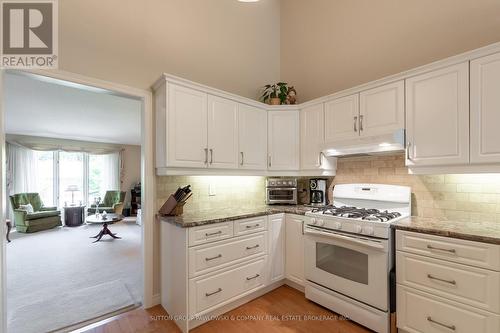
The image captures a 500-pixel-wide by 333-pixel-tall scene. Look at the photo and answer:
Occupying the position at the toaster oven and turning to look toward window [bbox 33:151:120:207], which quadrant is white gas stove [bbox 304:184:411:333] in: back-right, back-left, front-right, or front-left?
back-left

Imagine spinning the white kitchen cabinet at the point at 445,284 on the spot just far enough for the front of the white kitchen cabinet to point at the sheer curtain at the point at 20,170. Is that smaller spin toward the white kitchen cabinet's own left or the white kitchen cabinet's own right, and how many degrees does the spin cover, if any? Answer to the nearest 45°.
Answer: approximately 45° to the white kitchen cabinet's own right

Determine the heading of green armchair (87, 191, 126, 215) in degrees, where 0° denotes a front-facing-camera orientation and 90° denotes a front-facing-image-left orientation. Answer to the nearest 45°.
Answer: approximately 45°

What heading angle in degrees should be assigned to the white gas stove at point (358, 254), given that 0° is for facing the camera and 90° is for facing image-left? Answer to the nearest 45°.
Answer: approximately 45°

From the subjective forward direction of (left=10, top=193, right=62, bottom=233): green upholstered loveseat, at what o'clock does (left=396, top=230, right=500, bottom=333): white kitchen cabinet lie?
The white kitchen cabinet is roughly at 1 o'clock from the green upholstered loveseat.

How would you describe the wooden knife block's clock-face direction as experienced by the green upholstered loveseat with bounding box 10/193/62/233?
The wooden knife block is roughly at 1 o'clock from the green upholstered loveseat.
